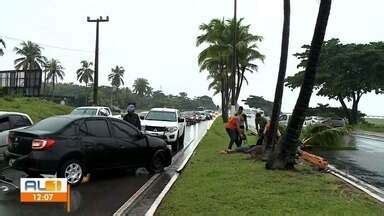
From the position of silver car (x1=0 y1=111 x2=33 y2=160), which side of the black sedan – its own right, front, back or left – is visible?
left

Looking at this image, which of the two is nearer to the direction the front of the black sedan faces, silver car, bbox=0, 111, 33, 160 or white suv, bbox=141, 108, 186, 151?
the white suv

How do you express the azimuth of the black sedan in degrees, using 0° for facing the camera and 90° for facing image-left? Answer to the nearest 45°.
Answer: approximately 225°

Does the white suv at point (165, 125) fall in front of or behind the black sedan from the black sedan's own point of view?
in front
